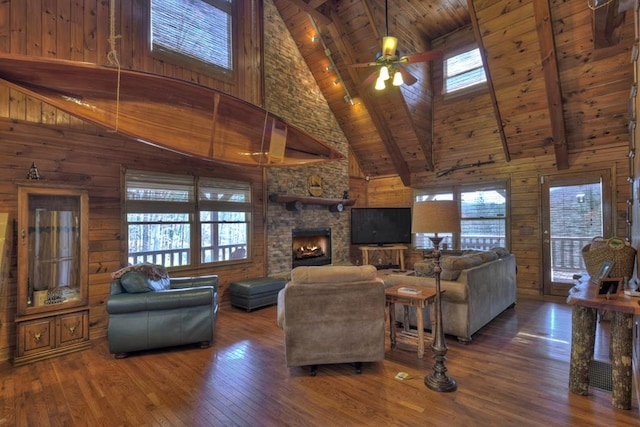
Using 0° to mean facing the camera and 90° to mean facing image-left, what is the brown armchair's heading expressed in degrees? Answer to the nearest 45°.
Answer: approximately 180°

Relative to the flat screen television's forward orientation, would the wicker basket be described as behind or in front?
in front

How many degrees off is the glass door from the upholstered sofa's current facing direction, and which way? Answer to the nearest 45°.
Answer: approximately 135° to its right

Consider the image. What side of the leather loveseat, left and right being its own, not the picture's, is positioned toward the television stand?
front

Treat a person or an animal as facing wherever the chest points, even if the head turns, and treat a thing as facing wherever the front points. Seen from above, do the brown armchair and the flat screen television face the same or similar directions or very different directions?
very different directions

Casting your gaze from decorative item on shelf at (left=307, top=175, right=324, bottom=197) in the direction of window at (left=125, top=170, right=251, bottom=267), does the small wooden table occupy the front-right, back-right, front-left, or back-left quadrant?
front-left

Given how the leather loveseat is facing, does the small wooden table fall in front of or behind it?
in front

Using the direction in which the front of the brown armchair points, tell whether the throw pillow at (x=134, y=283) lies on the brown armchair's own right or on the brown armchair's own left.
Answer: on the brown armchair's own left

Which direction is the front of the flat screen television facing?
toward the camera

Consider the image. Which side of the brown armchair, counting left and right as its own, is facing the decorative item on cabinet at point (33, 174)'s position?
left

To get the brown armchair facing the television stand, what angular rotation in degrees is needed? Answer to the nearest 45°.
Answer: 0° — it already faces it

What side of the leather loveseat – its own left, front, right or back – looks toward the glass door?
front

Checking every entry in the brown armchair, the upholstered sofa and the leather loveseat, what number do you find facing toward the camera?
0

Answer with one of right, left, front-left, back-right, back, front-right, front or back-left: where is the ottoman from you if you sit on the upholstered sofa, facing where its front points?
front

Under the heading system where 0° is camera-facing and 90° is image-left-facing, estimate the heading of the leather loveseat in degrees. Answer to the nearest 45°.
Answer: approximately 270°

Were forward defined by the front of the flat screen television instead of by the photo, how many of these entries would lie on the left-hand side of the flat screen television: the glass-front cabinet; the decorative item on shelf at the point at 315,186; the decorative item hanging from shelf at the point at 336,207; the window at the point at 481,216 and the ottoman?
1

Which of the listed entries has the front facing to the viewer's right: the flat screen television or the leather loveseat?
the leather loveseat

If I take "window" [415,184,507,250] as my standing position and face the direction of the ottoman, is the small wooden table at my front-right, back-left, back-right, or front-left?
front-left
